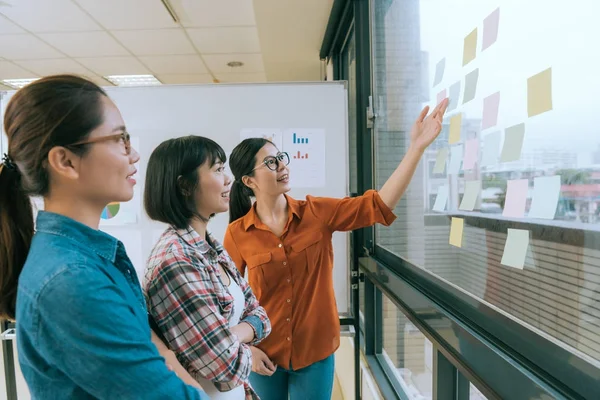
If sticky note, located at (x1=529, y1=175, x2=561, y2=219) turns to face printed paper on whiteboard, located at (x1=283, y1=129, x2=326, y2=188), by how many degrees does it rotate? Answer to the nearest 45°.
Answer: approximately 90° to its right

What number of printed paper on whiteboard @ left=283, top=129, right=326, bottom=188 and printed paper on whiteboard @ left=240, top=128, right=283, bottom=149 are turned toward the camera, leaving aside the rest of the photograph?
2

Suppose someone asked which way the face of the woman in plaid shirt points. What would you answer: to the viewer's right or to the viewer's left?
to the viewer's right

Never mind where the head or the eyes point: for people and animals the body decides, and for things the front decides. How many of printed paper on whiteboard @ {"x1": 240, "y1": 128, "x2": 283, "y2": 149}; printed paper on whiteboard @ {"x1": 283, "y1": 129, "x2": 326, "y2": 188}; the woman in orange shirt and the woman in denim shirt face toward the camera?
3

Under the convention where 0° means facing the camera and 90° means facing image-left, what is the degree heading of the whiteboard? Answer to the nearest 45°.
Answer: approximately 0°

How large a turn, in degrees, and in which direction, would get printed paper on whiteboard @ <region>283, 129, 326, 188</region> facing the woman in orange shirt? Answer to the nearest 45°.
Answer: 0° — it already faces them

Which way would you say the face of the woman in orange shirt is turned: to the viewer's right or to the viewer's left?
to the viewer's right

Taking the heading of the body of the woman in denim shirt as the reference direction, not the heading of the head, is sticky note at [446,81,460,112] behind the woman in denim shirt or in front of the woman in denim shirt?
in front

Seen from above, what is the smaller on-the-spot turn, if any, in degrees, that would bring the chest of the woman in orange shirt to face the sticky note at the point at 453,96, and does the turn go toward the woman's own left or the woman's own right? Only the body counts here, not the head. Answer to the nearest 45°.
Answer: approximately 45° to the woman's own left
